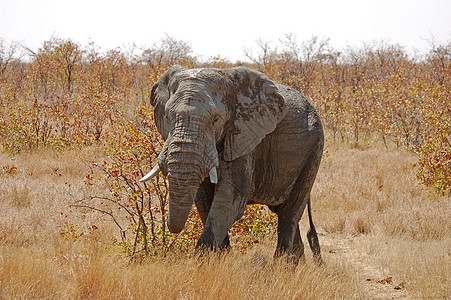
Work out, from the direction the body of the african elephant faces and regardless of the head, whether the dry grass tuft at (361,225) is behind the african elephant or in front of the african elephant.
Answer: behind

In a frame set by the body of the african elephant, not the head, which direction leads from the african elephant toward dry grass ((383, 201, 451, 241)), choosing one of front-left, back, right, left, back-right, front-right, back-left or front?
back
